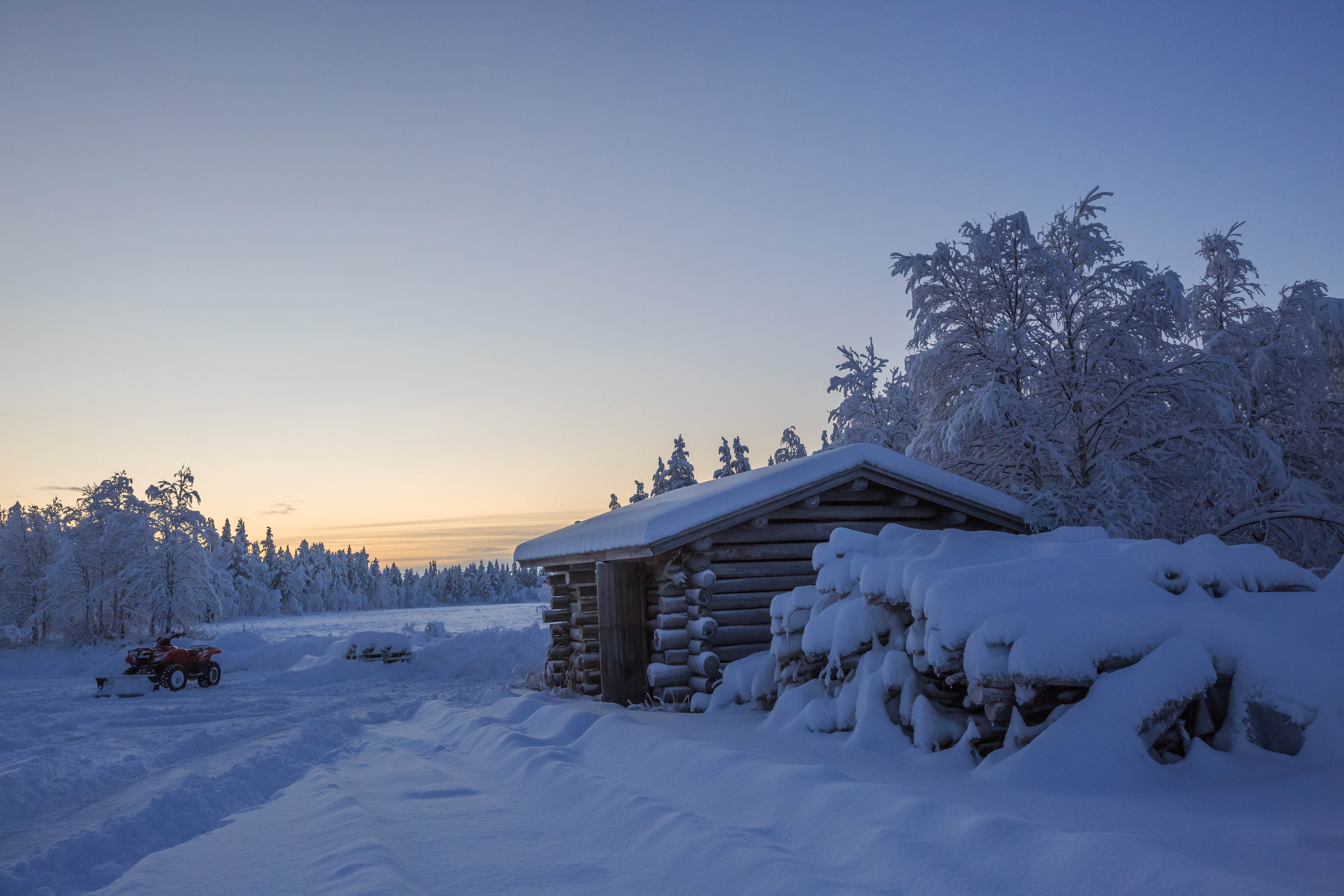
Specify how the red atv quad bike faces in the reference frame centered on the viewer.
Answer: facing the viewer and to the left of the viewer

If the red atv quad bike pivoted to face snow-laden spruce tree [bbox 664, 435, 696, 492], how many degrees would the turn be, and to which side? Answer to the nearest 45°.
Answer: approximately 180°

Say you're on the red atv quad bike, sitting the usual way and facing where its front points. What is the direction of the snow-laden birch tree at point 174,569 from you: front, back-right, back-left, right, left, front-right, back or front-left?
back-right

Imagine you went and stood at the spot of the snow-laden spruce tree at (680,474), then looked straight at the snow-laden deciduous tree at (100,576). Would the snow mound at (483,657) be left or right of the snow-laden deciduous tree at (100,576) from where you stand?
left

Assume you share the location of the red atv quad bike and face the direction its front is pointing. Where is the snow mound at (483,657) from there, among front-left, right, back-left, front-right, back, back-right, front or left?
back-left

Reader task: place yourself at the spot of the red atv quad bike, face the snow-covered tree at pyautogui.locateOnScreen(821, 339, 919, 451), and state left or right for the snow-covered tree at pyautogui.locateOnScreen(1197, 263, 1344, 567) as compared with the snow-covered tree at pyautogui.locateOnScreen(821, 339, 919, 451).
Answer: right
